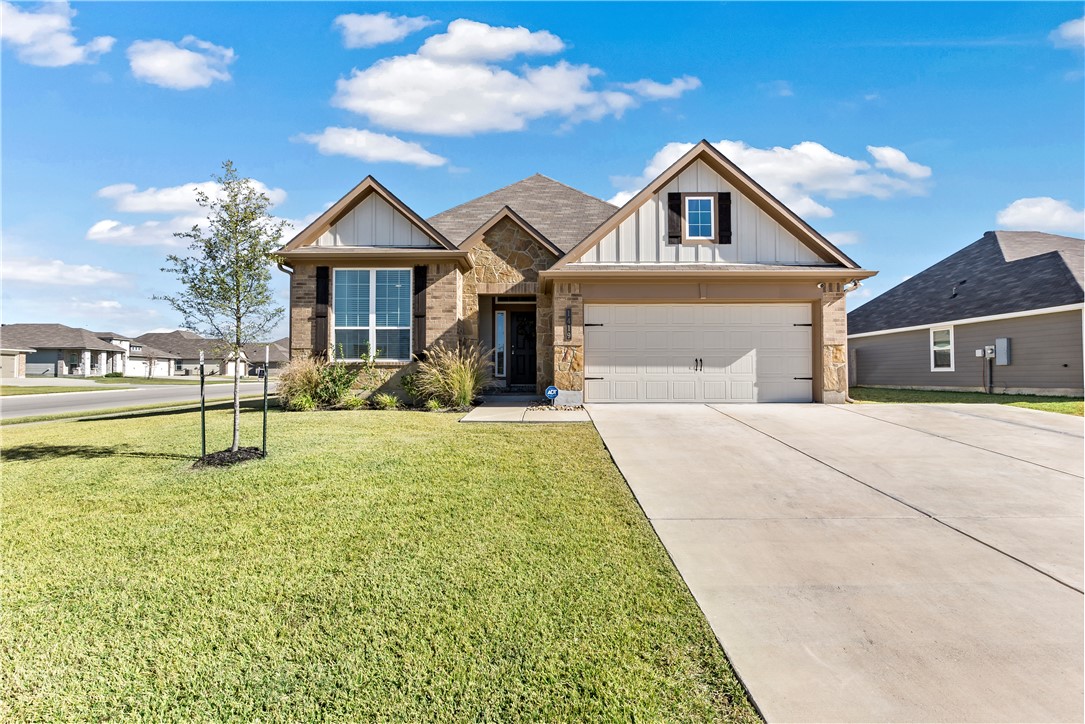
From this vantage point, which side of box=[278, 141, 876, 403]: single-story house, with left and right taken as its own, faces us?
front

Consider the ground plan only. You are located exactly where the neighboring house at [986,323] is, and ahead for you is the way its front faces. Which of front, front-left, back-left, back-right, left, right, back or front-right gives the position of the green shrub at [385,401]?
right

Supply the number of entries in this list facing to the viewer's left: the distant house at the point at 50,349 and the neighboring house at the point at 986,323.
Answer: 0

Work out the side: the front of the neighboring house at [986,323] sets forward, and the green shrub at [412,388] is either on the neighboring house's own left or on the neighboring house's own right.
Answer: on the neighboring house's own right

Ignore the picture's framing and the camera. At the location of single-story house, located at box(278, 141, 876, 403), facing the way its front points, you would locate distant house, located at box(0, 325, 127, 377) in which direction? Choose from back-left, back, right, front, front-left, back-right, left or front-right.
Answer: back-right

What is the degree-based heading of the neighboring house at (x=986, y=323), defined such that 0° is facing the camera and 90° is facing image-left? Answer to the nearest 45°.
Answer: approximately 315°

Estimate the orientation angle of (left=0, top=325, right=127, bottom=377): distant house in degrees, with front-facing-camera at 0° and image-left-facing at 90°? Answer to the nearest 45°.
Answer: approximately 315°

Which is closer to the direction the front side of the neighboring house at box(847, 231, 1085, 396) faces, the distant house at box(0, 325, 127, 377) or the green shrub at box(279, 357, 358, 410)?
the green shrub

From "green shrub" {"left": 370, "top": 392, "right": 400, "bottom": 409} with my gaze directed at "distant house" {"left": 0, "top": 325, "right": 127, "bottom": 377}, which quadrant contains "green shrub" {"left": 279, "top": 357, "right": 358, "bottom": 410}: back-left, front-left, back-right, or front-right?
front-left

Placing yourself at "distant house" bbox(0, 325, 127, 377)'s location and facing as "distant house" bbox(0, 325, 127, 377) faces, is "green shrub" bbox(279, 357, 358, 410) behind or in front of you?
in front

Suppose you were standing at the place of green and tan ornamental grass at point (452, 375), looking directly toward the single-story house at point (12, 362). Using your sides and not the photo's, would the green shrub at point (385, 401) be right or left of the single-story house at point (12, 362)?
left
